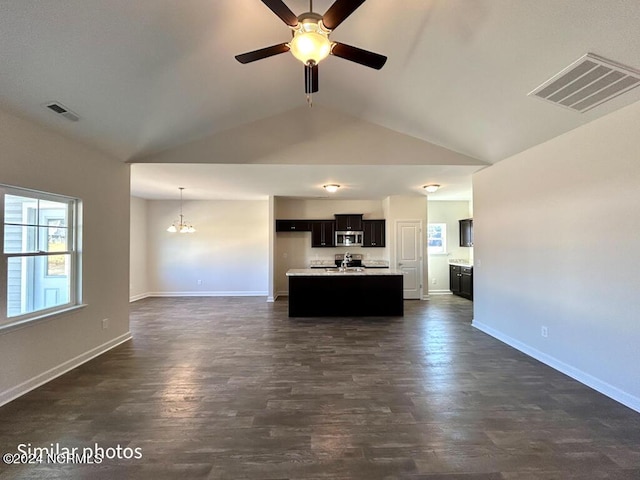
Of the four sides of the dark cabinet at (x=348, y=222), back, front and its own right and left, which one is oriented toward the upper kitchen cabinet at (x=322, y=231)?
right

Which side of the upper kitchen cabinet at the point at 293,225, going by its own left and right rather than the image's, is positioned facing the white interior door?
left

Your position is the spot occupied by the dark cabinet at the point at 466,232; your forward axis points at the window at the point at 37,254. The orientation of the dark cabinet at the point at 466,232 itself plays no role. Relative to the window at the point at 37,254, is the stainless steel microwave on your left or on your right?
right

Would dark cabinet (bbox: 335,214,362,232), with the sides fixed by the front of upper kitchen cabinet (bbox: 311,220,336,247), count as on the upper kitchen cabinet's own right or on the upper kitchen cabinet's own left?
on the upper kitchen cabinet's own left

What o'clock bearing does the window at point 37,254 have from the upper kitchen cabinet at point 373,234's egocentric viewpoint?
The window is roughly at 1 o'clock from the upper kitchen cabinet.

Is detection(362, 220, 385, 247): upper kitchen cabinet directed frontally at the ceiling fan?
yes

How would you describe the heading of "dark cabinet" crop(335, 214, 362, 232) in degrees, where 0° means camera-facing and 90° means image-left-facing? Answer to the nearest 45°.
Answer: approximately 0°

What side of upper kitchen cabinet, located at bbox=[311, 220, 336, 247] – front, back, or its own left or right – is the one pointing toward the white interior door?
left
